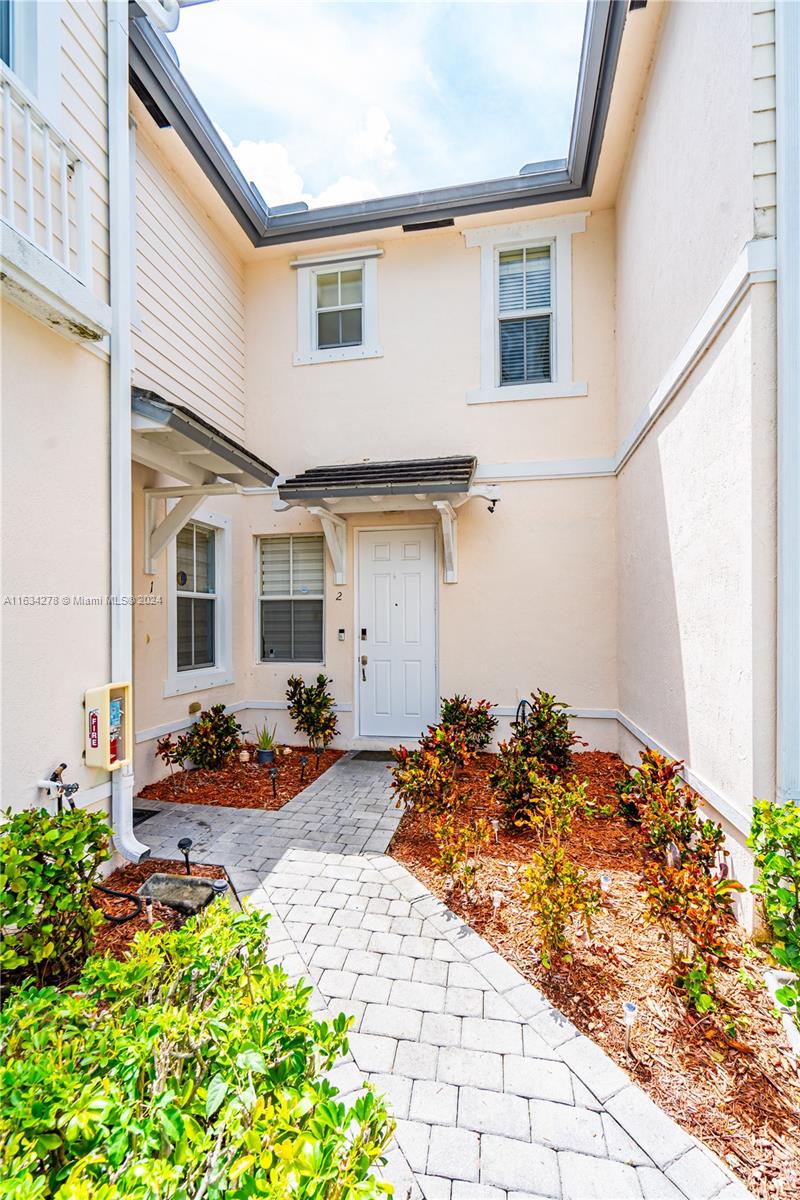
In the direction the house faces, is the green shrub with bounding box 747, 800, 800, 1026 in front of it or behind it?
in front

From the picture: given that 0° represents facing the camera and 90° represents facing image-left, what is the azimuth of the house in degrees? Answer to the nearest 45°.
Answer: approximately 0°

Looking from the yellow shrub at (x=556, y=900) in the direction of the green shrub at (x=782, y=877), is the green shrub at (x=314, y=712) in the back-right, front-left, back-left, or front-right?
back-left

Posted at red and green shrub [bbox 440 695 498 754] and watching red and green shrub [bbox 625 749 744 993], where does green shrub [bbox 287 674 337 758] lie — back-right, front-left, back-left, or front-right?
back-right

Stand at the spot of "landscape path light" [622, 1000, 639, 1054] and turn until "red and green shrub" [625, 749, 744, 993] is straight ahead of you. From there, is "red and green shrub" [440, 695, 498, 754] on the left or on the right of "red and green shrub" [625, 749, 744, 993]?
left

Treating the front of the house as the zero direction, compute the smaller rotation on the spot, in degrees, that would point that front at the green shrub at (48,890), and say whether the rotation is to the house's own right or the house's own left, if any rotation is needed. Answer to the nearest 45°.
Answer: approximately 45° to the house's own right

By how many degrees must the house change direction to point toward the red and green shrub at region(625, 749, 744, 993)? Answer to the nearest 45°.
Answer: approximately 45° to its left
